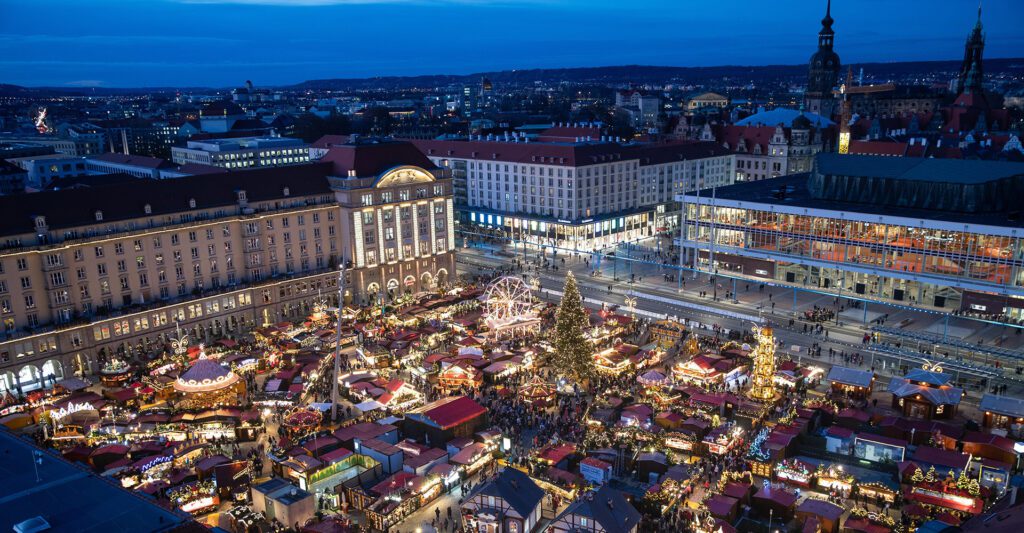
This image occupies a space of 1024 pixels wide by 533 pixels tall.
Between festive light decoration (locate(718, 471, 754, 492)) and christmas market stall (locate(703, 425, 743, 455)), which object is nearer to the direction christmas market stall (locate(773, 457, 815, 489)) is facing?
the festive light decoration

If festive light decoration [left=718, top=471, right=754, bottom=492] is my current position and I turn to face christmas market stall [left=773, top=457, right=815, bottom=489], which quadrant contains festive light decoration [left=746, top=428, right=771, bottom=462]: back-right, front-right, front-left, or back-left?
front-left

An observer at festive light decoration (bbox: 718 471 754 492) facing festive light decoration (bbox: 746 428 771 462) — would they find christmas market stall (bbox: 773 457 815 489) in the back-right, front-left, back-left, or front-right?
front-right

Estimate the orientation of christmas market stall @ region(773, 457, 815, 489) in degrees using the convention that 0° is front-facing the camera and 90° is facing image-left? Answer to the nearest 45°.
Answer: approximately 45°

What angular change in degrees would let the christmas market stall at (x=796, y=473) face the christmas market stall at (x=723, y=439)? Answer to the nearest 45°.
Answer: approximately 90° to its right

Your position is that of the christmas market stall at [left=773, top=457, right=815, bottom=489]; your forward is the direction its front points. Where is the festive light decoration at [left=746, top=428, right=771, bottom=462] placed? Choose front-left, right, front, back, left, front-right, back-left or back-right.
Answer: right

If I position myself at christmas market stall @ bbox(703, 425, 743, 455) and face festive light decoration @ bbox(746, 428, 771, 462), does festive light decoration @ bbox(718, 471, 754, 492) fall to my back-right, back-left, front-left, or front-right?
front-right

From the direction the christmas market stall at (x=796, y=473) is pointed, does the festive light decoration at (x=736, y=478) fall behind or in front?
in front

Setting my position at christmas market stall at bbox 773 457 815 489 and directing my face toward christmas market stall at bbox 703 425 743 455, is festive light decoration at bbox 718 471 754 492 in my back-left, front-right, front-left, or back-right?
front-left
